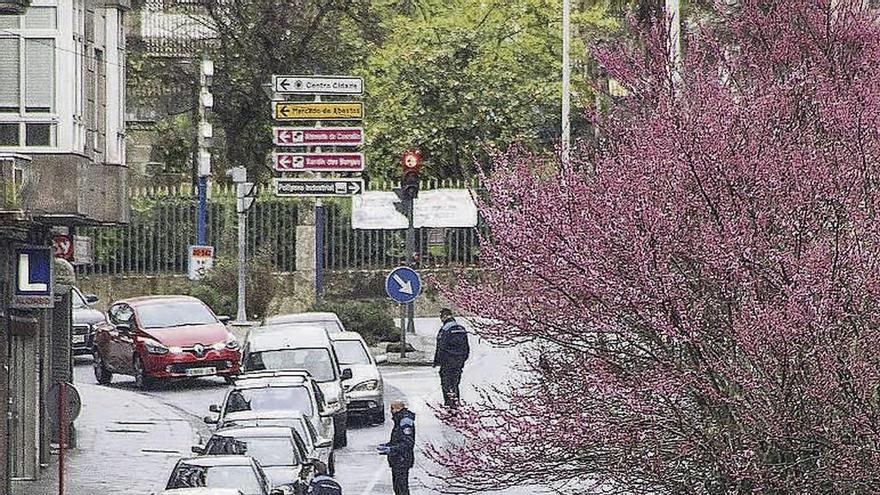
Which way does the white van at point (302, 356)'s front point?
toward the camera

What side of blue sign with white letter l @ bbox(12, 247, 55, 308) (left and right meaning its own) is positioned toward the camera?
front

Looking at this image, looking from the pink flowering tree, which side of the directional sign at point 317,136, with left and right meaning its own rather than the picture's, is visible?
front

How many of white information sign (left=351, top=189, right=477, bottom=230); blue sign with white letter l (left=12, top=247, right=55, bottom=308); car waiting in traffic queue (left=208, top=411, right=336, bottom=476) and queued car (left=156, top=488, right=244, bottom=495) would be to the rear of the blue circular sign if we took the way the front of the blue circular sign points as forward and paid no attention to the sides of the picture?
1

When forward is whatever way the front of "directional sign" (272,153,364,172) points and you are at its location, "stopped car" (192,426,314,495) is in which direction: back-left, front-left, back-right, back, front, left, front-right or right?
front

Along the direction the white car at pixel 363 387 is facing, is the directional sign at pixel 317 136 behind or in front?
behind

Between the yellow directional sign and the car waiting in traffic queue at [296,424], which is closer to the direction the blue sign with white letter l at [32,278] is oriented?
the car waiting in traffic queue
